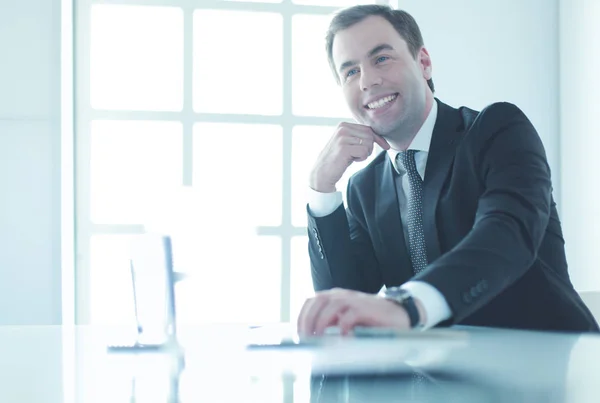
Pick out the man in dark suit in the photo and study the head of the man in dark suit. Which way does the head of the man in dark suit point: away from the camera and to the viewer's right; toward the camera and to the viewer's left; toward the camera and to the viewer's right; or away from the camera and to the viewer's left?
toward the camera and to the viewer's left

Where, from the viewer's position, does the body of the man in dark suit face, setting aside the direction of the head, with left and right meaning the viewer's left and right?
facing the viewer and to the left of the viewer
